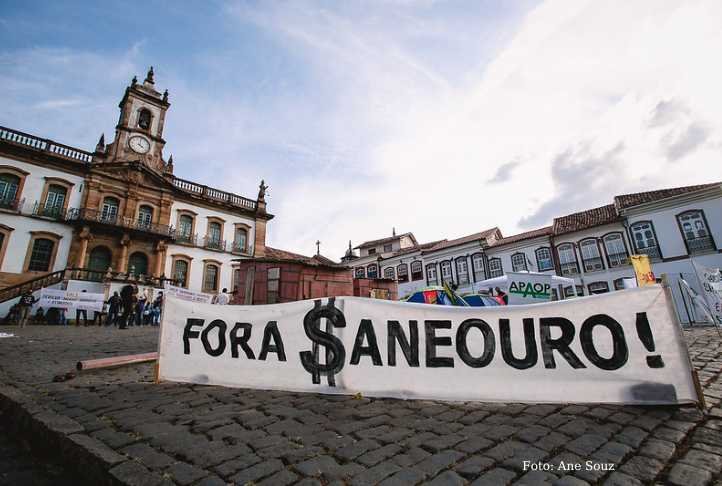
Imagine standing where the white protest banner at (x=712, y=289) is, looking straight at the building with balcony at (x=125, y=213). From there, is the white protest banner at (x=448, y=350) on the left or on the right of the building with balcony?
left

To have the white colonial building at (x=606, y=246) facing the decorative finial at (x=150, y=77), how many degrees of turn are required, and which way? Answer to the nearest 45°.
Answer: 0° — it already faces it

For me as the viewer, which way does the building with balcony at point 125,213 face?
facing the viewer and to the right of the viewer

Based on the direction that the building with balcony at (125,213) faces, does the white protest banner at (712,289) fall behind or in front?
in front

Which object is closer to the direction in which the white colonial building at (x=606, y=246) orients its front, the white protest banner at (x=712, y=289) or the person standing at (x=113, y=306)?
the person standing

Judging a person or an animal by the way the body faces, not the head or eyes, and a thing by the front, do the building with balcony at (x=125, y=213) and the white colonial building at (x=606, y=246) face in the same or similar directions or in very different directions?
very different directions

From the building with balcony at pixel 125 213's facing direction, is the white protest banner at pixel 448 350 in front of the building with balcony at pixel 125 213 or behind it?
in front

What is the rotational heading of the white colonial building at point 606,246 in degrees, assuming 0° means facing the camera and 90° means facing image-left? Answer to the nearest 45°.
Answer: approximately 45°

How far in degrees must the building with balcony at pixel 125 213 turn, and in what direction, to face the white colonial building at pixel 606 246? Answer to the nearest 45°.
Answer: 0° — it already faces it
